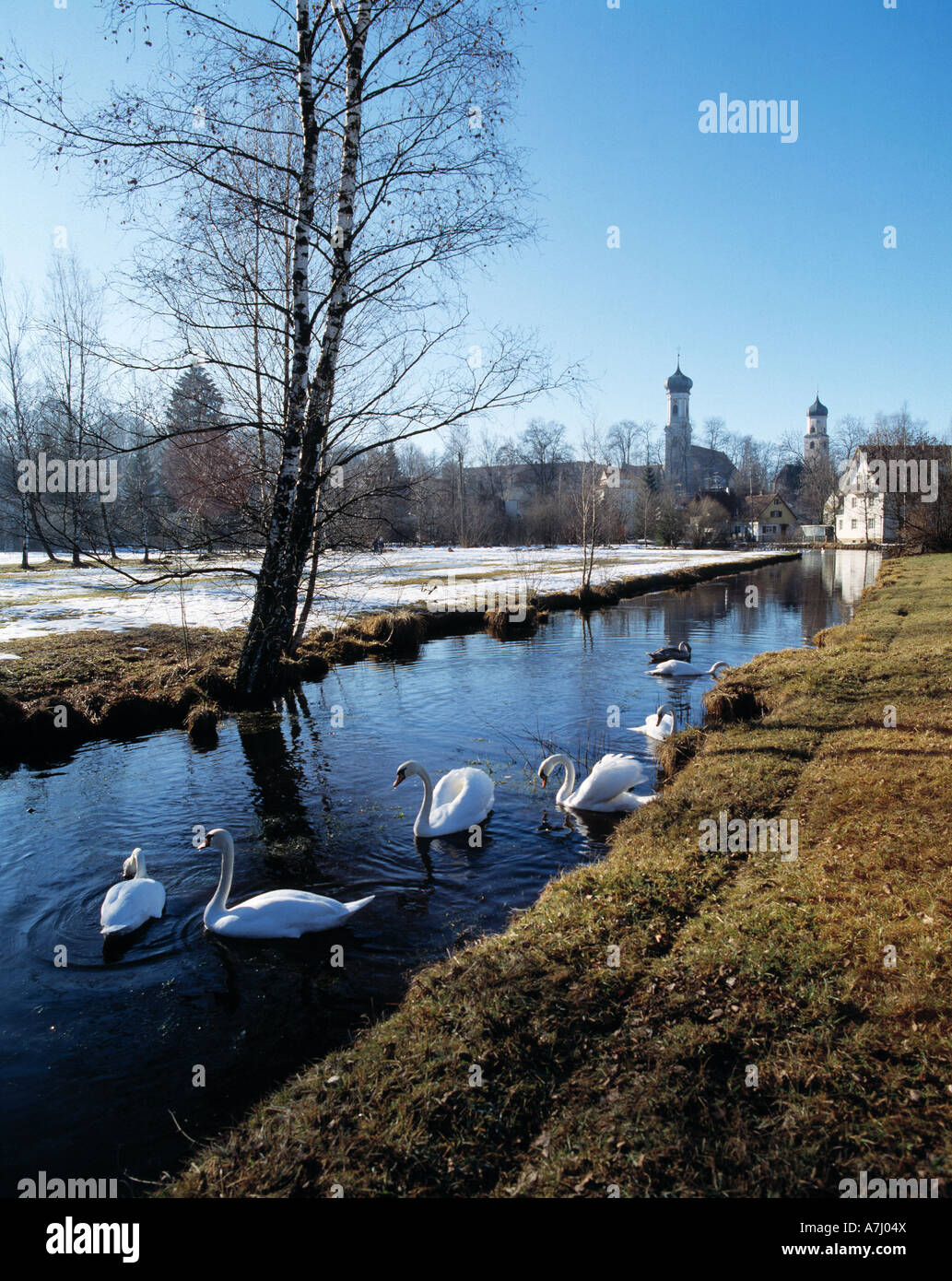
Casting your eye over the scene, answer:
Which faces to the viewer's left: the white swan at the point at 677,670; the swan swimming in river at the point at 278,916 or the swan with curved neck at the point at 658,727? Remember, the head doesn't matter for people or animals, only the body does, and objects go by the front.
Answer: the swan swimming in river

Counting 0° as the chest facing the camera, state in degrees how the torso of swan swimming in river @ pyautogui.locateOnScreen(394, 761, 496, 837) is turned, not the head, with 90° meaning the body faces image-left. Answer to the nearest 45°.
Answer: approximately 45°

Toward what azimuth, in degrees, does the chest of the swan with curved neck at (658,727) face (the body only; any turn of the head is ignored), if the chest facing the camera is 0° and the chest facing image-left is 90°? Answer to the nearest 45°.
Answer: approximately 270°

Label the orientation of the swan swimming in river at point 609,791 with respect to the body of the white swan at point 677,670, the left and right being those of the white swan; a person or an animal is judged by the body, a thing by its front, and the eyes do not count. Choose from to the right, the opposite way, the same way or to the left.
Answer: the opposite way

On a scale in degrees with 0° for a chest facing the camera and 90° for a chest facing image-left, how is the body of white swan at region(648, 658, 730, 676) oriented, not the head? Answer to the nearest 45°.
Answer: approximately 270°

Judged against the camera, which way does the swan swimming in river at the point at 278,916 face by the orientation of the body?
to the viewer's left

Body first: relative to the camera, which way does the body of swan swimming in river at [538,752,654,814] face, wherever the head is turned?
to the viewer's left

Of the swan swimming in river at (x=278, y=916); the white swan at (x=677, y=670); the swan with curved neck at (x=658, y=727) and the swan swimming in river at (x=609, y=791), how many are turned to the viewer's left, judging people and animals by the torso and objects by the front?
2

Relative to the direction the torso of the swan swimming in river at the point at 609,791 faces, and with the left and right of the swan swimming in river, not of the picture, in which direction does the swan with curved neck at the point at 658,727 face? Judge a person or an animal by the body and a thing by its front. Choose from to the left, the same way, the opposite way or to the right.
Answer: the opposite way

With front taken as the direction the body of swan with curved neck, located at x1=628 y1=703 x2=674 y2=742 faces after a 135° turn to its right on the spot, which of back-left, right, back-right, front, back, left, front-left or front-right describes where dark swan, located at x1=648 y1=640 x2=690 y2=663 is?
back-right

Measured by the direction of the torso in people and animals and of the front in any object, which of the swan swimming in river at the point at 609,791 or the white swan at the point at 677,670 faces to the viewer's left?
the swan swimming in river

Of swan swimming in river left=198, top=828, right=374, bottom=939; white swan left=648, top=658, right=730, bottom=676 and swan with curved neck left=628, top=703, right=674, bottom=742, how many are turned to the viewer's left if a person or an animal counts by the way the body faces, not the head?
1

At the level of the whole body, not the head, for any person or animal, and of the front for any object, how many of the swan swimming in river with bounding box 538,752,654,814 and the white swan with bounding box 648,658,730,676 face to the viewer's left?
1
